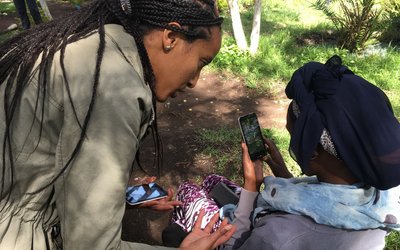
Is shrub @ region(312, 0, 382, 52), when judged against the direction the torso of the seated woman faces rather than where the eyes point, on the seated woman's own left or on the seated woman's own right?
on the seated woman's own right

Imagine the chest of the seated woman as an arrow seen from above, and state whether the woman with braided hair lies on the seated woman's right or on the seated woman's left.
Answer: on the seated woman's left

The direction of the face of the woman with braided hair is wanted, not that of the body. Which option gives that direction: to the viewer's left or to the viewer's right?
to the viewer's right

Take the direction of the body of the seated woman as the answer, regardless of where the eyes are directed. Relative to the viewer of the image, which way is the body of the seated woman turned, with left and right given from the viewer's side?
facing away from the viewer and to the left of the viewer

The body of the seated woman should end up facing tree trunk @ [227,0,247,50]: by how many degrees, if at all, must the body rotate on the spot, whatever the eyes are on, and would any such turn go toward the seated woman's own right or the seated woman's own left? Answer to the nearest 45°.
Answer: approximately 45° to the seated woman's own right

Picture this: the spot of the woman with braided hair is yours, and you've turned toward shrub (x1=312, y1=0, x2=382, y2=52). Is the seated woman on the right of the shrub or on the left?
right

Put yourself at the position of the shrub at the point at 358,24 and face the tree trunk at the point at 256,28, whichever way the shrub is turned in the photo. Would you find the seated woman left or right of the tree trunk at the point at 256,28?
left

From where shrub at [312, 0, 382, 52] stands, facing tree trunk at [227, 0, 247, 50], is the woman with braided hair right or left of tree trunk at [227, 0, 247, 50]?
left

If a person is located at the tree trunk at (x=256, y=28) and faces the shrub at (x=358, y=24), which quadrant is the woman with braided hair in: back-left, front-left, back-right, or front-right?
back-right

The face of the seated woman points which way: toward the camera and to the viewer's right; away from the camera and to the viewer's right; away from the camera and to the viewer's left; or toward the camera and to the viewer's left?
away from the camera and to the viewer's left
